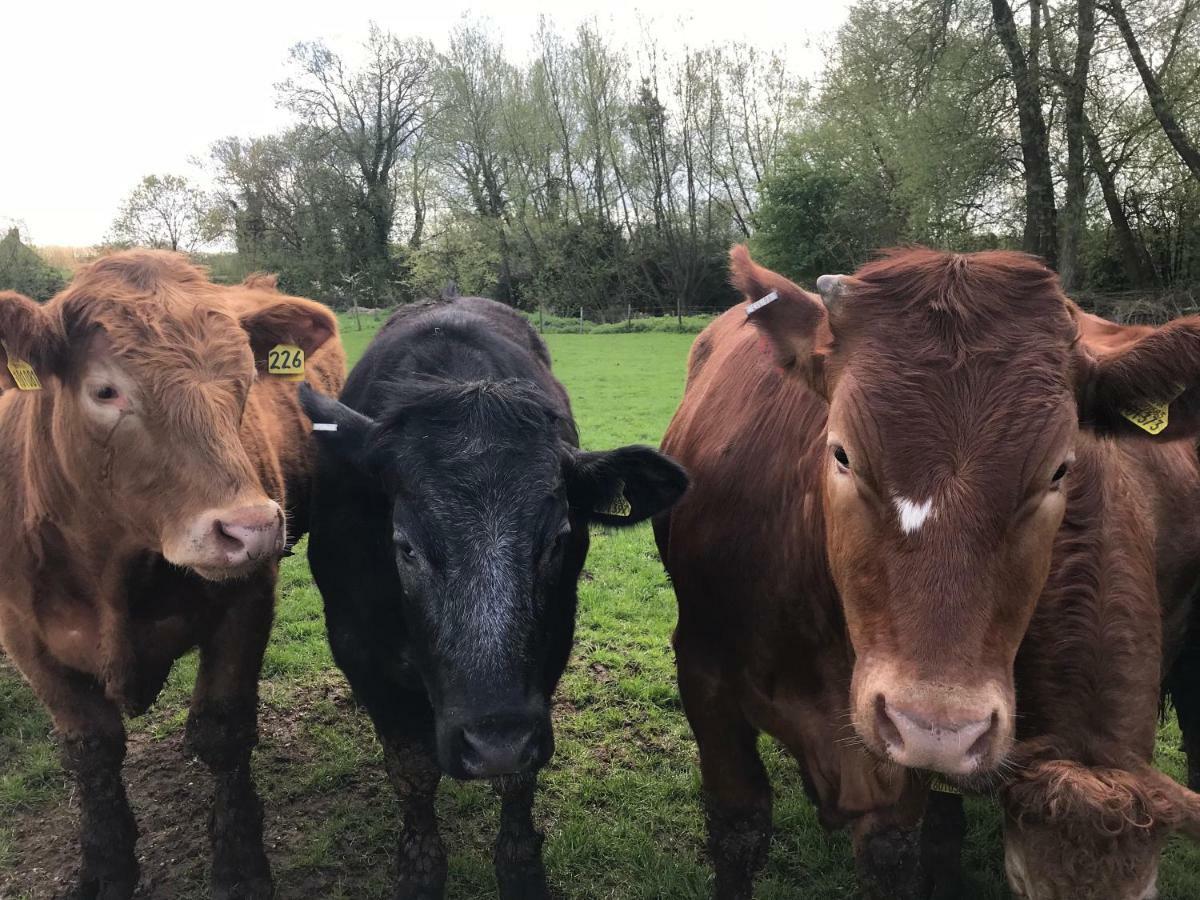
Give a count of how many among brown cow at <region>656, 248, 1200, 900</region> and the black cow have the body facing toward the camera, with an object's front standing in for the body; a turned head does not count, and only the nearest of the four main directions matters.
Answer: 2

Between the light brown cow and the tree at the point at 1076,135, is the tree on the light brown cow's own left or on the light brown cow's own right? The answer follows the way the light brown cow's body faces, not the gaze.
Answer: on the light brown cow's own left

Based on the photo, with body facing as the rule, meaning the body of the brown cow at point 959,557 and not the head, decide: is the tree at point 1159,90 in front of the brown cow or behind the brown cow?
behind

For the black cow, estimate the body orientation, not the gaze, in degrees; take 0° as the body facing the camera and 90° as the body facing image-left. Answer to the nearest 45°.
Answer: approximately 0°

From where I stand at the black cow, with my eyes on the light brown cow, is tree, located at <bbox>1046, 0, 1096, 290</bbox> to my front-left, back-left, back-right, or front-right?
back-right

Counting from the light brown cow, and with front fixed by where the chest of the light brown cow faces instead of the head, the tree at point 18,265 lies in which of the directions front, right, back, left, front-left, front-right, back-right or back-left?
back

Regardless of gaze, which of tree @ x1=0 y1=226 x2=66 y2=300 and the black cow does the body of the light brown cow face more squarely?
the black cow

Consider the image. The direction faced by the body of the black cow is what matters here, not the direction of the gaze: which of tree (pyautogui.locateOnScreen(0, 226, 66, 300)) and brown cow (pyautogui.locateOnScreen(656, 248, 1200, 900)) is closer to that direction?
the brown cow

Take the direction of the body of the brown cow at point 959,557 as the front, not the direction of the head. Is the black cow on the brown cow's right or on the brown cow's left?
on the brown cow's right

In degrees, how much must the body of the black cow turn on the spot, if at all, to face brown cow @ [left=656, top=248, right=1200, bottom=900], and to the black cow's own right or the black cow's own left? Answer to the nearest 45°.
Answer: approximately 45° to the black cow's own left

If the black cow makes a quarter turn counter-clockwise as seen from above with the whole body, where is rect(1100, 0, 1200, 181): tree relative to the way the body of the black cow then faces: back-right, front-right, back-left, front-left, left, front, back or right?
front-left

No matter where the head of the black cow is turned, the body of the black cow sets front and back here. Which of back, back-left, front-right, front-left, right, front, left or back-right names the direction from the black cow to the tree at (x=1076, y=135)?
back-left
